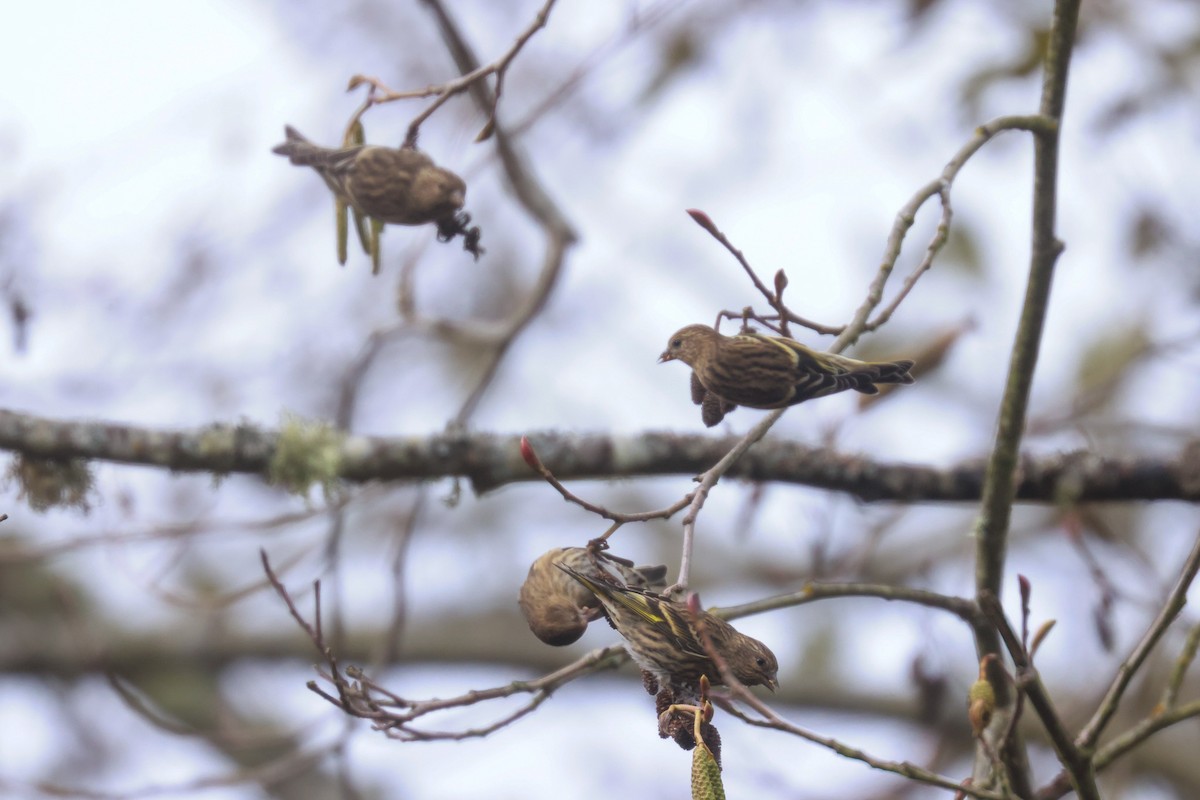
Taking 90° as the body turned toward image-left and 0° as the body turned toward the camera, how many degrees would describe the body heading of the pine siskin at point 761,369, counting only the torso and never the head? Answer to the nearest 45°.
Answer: approximately 90°

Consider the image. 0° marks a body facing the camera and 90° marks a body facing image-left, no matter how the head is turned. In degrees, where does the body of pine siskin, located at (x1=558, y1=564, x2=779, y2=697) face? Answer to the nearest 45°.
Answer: approximately 270°

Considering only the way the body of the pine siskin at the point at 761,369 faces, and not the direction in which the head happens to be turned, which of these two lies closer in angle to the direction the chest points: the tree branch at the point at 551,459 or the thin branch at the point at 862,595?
the tree branch

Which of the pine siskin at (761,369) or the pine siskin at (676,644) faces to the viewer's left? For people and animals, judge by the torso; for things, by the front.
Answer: the pine siskin at (761,369)

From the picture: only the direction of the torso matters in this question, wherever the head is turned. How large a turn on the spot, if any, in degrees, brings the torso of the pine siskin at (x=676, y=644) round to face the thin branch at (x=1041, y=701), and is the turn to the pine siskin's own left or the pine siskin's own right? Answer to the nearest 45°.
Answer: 0° — it already faces it

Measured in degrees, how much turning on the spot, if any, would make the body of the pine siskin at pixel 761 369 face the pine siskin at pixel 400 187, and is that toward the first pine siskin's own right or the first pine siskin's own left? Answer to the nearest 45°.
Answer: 0° — it already faces it

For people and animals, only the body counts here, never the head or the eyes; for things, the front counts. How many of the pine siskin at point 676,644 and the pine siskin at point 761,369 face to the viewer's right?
1

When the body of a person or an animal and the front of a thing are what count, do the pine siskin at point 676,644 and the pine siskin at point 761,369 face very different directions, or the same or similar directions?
very different directions

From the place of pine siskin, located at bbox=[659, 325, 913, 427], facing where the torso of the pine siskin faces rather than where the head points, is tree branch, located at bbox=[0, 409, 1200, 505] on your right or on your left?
on your right
